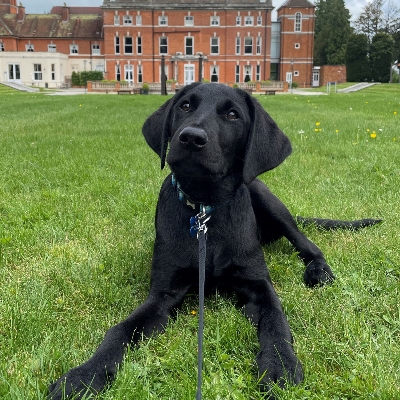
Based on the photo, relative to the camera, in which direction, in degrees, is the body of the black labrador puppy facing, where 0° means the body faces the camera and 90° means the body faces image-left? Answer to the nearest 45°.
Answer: approximately 0°
